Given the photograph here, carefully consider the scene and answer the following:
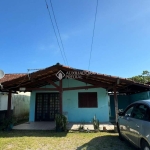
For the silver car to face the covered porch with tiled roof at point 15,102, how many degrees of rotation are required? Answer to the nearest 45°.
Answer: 0° — it already faces it
